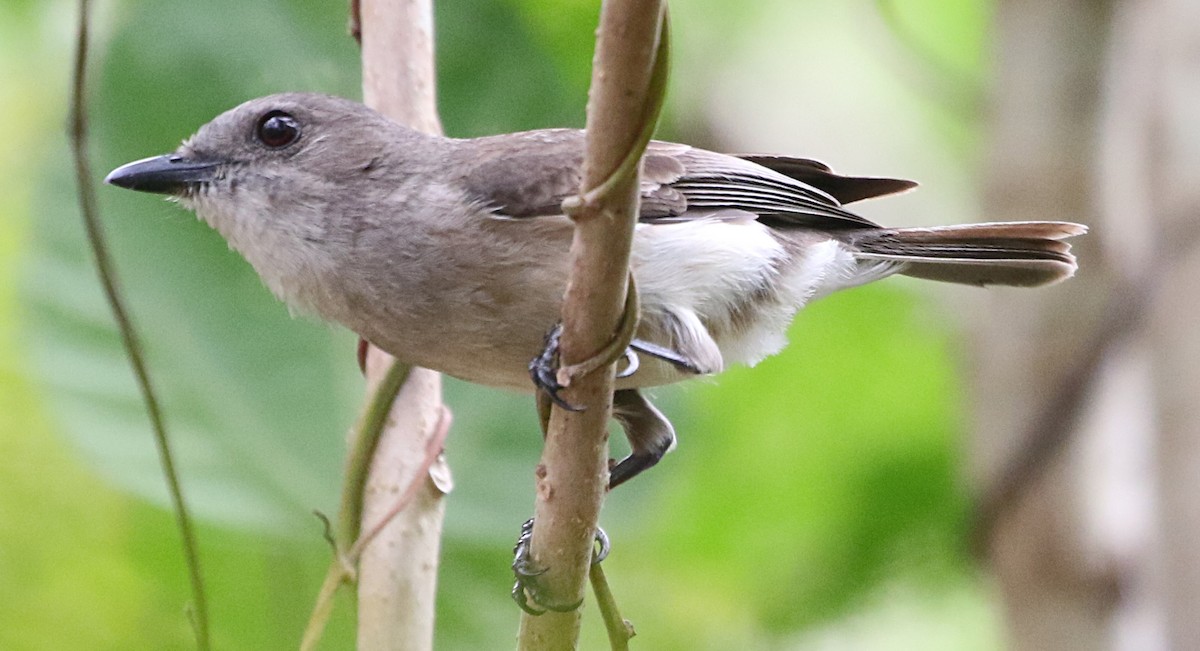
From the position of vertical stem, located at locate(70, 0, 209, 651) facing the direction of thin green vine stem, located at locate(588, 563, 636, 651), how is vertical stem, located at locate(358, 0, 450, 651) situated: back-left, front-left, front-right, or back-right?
front-left

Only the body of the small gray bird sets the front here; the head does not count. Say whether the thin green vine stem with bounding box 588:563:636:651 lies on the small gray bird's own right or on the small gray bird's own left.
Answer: on the small gray bird's own left

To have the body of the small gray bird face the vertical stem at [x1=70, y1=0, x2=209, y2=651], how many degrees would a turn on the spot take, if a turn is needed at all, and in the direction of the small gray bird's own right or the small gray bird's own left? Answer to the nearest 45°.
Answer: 0° — it already faces it

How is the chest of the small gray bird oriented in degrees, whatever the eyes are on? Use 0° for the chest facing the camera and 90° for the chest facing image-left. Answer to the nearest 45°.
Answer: approximately 90°

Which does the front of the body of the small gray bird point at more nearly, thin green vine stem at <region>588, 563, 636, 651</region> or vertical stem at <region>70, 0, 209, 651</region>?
the vertical stem
